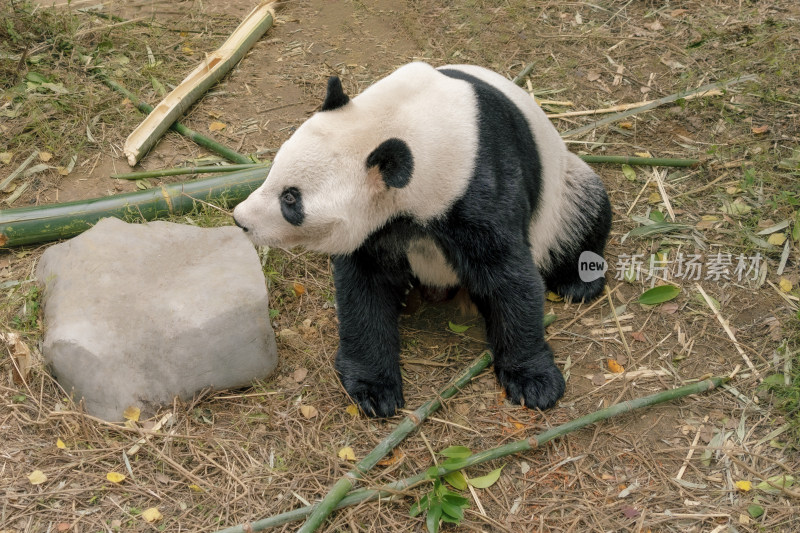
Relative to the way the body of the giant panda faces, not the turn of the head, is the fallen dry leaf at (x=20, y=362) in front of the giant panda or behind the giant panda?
in front

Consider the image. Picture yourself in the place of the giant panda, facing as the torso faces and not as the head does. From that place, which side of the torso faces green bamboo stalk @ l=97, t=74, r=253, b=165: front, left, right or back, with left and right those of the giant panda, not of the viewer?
right

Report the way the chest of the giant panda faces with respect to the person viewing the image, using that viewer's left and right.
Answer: facing the viewer and to the left of the viewer

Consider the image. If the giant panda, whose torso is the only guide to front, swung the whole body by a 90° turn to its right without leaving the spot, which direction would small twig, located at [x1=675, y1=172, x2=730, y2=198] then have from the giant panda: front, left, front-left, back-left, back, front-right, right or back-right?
right

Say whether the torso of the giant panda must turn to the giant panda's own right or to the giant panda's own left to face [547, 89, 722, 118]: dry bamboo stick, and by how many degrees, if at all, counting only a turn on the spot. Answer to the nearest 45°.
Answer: approximately 180°

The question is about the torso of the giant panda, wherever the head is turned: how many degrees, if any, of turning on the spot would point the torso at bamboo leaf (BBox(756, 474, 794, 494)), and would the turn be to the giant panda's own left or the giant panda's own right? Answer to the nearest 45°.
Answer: approximately 90° to the giant panda's own left

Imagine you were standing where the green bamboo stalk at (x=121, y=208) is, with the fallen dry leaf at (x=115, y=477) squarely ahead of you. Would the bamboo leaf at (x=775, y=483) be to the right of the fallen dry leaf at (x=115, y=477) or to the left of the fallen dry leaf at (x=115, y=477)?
left

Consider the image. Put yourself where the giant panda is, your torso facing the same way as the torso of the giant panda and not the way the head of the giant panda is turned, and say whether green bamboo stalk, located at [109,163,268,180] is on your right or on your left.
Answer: on your right

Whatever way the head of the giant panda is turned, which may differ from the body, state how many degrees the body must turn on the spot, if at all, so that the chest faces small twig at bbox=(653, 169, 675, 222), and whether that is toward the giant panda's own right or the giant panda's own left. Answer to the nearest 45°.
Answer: approximately 180°

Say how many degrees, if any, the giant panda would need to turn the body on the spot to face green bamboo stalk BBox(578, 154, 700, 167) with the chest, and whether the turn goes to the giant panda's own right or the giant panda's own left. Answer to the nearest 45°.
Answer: approximately 180°

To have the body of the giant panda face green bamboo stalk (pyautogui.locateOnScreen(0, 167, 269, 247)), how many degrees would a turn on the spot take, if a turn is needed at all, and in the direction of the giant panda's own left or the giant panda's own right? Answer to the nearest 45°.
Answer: approximately 90° to the giant panda's own right

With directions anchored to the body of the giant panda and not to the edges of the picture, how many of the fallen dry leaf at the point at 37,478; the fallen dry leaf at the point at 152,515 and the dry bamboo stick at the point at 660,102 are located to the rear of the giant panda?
1
